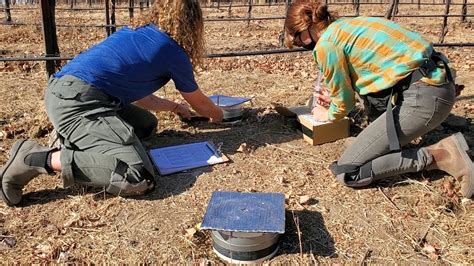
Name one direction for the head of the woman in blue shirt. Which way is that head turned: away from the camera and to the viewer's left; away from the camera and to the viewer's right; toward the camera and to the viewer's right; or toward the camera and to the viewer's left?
away from the camera and to the viewer's right

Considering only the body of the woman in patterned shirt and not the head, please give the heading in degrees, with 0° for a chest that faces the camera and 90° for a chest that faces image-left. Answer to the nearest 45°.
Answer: approximately 90°

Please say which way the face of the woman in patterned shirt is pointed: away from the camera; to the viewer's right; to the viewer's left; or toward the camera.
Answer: to the viewer's left

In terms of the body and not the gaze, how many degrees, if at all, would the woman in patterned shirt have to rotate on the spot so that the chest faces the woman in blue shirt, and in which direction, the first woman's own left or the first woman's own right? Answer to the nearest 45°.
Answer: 0° — they already face them
